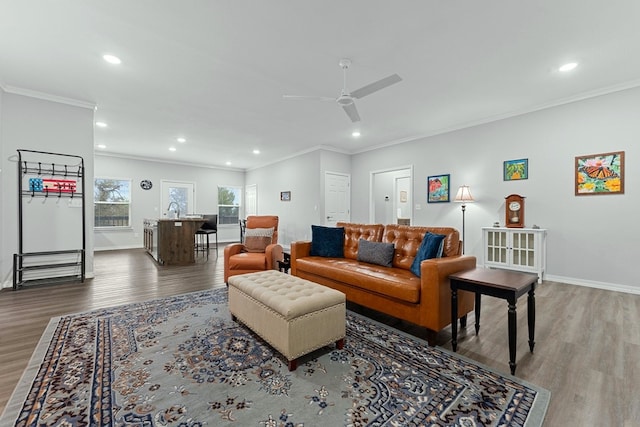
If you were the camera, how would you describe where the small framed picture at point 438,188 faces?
facing the viewer and to the left of the viewer

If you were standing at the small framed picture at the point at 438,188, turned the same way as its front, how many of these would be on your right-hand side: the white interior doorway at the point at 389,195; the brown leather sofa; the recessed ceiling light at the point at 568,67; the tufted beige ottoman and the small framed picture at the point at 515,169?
1

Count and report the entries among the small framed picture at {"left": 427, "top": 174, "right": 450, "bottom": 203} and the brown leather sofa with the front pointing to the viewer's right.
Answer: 0

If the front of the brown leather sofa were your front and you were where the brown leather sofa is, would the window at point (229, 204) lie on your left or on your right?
on your right

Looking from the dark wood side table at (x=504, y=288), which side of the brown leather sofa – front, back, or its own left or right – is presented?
left

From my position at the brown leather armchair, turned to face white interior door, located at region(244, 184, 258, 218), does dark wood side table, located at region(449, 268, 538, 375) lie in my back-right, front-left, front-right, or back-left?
back-right

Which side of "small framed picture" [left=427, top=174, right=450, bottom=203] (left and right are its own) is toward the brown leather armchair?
front

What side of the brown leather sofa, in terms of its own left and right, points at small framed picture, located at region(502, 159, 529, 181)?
back

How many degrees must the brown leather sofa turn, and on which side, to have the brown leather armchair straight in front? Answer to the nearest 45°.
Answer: approximately 45° to its right

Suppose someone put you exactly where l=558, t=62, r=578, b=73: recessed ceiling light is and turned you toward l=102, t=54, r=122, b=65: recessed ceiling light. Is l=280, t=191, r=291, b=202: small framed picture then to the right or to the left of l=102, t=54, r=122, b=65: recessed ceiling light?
right

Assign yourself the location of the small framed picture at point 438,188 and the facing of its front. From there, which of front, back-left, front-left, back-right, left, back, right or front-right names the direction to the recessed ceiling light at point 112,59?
front

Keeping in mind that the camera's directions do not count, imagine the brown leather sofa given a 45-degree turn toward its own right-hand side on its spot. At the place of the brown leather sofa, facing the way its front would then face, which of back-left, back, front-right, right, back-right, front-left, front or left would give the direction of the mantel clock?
back-right

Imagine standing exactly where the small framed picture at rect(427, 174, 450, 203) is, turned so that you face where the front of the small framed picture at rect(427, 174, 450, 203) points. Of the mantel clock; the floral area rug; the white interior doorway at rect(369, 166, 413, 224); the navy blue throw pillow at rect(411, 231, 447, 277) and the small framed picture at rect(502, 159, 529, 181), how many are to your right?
1
